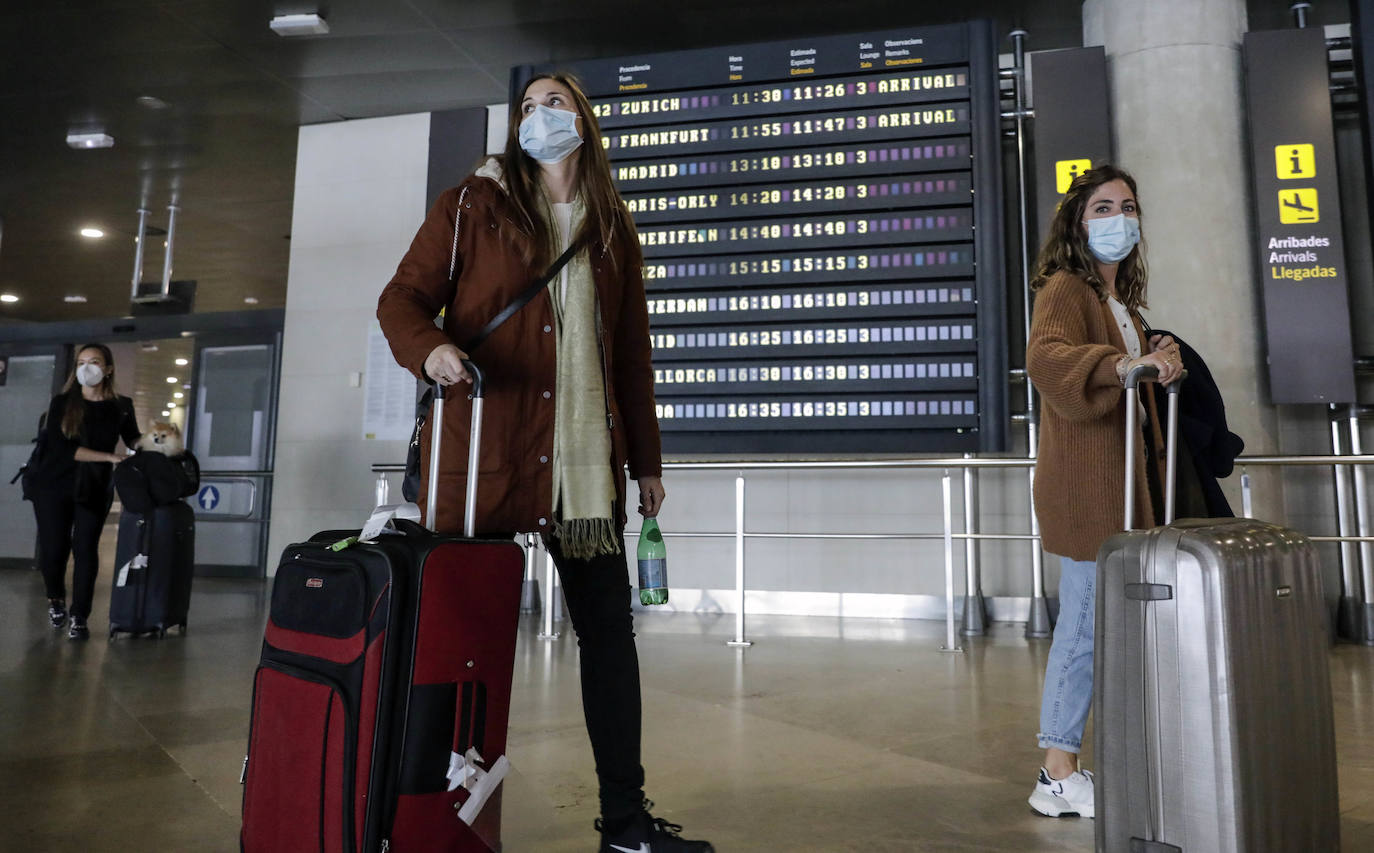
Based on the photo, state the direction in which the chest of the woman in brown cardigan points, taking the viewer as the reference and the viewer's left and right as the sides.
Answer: facing the viewer and to the right of the viewer

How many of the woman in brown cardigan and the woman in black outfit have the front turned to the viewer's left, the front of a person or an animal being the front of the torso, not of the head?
0

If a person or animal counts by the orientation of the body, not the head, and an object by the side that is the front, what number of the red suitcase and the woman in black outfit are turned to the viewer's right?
0

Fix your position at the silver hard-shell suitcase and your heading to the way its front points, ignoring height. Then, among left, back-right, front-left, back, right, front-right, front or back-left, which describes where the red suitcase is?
right

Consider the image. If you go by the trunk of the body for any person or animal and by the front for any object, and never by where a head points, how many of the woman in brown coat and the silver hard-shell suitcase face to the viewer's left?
0

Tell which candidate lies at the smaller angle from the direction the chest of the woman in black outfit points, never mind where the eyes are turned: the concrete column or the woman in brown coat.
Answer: the woman in brown coat

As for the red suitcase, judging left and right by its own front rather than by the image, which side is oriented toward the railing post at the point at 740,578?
back

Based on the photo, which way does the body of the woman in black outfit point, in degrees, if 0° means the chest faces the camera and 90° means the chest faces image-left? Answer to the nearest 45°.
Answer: approximately 0°
